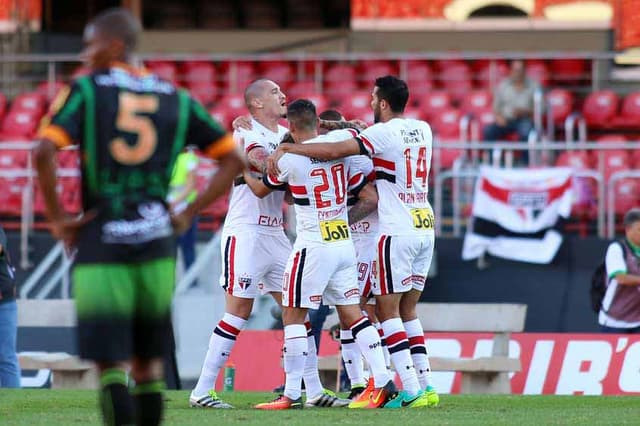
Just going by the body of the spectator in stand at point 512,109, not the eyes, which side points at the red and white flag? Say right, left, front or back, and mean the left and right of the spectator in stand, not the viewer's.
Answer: front

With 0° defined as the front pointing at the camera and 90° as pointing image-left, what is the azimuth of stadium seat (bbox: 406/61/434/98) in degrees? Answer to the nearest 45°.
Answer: approximately 0°

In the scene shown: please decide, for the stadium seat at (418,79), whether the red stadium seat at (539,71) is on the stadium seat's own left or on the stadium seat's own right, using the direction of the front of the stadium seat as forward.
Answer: on the stadium seat's own left

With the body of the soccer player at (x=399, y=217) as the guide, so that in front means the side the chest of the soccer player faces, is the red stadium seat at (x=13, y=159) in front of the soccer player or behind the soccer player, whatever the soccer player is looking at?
in front

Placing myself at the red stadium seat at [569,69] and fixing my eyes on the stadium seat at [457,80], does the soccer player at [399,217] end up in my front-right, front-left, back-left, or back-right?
front-left

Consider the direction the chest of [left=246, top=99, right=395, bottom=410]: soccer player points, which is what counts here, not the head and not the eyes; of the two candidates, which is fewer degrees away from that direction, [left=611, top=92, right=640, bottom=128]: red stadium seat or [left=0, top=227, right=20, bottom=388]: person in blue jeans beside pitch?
the person in blue jeans beside pitch

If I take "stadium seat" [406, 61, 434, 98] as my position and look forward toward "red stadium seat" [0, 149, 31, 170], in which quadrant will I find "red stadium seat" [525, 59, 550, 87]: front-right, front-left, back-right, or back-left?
back-left

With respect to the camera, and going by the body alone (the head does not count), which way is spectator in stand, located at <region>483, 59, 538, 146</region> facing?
toward the camera

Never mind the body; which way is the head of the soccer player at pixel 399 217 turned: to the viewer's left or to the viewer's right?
to the viewer's left

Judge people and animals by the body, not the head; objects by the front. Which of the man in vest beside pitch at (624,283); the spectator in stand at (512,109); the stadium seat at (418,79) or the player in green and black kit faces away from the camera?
the player in green and black kit

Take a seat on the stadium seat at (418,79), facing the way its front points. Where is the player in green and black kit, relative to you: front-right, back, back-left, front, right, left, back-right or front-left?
front

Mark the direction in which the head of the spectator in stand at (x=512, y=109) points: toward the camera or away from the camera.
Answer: toward the camera

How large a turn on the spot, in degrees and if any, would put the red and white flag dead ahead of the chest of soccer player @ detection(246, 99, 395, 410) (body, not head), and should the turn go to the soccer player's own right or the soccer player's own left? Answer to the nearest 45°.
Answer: approximately 45° to the soccer player's own right
